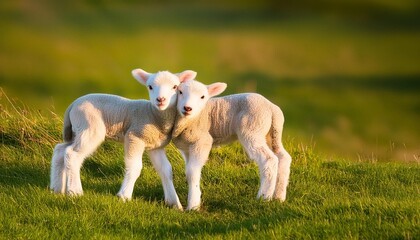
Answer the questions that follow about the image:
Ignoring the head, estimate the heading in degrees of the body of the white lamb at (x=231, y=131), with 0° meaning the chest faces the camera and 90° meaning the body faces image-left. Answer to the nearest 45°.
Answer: approximately 90°

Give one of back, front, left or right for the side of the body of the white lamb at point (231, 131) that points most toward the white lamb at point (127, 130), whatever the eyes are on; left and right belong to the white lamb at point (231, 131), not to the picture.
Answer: front
